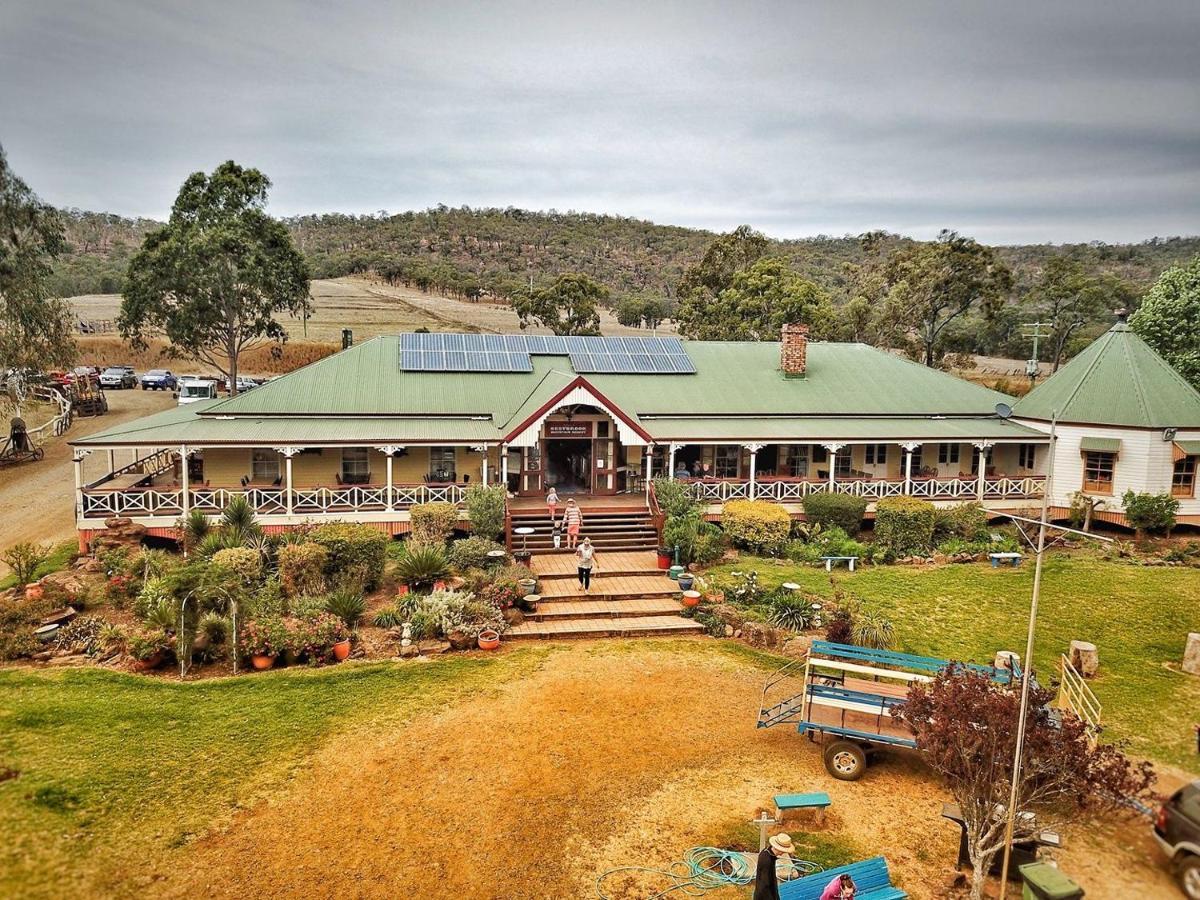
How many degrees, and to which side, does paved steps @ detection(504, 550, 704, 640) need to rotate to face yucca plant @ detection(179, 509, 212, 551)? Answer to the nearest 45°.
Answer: approximately 90° to its right

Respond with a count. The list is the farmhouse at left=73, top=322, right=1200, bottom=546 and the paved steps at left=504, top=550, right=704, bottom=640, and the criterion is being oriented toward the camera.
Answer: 2

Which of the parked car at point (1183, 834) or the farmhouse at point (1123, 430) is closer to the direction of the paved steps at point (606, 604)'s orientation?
the parked car

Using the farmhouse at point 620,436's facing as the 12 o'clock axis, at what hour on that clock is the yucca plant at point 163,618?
The yucca plant is roughly at 1 o'clock from the farmhouse.

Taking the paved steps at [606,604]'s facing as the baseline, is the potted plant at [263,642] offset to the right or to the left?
on its right

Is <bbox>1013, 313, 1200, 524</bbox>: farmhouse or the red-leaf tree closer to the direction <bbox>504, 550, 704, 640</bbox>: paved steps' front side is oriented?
the red-leaf tree

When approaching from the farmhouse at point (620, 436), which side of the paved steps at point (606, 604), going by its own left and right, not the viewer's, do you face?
back

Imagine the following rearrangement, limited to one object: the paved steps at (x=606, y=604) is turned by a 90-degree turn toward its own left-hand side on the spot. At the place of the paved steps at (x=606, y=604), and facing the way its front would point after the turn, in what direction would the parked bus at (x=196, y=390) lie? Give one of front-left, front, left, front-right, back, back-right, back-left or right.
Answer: back-left

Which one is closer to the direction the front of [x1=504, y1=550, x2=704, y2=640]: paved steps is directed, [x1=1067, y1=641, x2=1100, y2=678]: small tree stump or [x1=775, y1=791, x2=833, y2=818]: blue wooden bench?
the blue wooden bench

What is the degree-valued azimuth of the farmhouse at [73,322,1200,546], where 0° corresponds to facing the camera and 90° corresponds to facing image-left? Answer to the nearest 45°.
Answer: approximately 0°

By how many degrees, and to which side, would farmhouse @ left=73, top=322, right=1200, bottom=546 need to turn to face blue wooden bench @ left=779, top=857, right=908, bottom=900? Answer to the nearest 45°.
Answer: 0° — it already faces it
